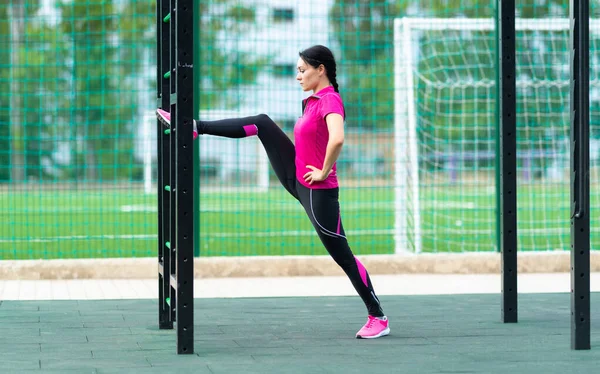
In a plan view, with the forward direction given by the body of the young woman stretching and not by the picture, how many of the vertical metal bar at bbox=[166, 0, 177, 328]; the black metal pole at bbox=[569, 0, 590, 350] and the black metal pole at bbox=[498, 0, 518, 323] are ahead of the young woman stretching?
1

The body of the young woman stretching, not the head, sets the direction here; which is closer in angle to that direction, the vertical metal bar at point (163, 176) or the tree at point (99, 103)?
the vertical metal bar

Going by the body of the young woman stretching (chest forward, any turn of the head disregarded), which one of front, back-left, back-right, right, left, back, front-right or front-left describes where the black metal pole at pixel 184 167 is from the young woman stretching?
front-left

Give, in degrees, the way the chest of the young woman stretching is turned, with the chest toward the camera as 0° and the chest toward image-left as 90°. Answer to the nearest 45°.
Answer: approximately 90°

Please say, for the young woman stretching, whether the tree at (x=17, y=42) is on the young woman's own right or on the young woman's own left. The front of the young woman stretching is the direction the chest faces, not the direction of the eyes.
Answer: on the young woman's own right

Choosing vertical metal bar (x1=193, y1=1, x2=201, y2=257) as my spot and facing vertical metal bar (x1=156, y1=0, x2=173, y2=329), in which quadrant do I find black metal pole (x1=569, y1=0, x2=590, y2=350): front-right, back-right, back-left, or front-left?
front-left

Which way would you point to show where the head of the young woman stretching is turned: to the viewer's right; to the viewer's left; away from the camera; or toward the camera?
to the viewer's left

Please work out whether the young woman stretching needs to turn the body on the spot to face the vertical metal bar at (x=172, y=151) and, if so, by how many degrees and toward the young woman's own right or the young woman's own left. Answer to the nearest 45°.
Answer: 0° — they already face it

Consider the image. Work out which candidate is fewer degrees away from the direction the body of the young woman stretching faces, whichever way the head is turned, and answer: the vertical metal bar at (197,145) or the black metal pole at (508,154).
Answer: the vertical metal bar

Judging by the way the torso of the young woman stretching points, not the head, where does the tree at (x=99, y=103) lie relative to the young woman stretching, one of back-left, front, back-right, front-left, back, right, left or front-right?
right

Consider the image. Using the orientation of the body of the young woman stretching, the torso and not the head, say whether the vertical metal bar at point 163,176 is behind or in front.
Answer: in front

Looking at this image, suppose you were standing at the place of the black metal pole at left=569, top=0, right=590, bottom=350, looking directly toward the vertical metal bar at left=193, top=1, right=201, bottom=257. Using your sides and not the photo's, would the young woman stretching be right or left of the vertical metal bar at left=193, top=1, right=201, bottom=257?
left

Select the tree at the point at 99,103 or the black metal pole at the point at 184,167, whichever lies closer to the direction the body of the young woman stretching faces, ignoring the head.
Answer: the black metal pole
